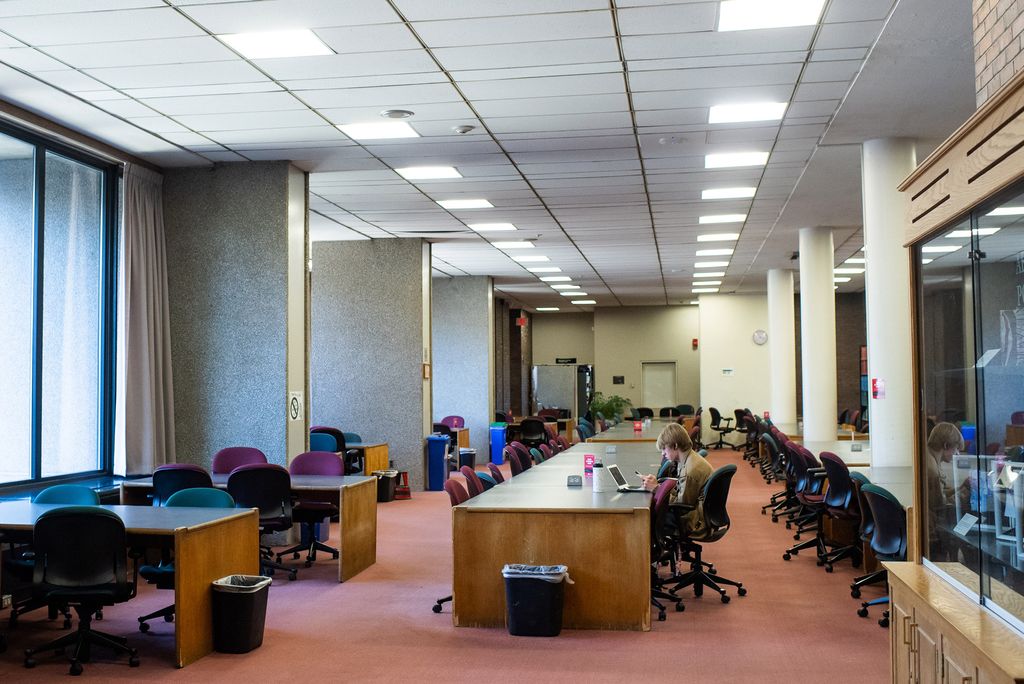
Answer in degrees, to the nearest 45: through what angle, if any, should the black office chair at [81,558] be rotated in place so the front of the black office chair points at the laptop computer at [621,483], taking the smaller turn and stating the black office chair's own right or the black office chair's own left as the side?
approximately 90° to the black office chair's own right

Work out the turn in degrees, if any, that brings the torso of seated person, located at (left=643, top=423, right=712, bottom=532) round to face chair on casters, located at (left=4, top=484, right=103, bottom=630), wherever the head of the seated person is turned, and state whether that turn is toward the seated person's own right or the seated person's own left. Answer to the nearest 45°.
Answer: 0° — they already face it

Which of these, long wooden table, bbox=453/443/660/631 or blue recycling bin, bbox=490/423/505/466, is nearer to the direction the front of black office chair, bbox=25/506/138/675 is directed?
the blue recycling bin

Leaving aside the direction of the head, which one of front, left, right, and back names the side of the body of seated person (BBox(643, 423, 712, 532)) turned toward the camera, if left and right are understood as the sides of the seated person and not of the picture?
left

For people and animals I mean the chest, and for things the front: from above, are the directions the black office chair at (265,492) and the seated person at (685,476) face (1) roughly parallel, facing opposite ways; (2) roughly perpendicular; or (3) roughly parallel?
roughly perpendicular

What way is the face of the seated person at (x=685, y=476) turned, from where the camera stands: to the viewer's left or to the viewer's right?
to the viewer's left

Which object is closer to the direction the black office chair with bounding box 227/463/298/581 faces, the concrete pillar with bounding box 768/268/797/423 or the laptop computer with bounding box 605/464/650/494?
the concrete pillar

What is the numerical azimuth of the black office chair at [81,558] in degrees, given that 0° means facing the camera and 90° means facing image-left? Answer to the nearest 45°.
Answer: approximately 180°

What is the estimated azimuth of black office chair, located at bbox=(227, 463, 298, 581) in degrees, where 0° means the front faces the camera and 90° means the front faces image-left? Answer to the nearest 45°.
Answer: approximately 180°

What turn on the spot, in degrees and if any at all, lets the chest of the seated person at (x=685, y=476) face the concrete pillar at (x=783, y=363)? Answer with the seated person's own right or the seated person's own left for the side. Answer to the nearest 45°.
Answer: approximately 90° to the seated person's own right
